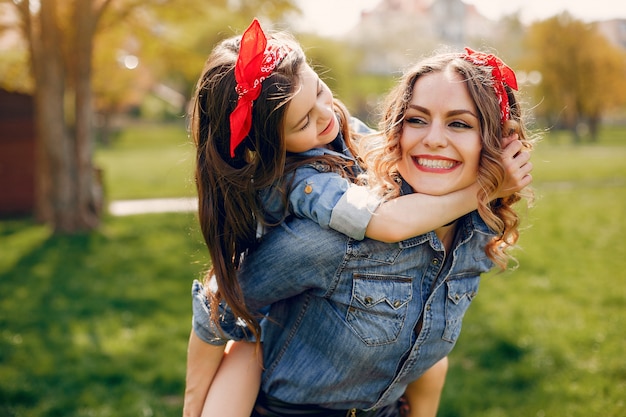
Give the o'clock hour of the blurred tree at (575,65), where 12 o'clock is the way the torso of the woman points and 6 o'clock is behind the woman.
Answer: The blurred tree is roughly at 8 o'clock from the woman.

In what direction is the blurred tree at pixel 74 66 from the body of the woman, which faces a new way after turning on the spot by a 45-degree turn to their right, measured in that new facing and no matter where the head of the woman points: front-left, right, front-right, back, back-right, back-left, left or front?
back-right

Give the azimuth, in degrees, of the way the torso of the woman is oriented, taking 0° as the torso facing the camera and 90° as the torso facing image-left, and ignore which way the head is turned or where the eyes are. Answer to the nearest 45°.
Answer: approximately 315°
